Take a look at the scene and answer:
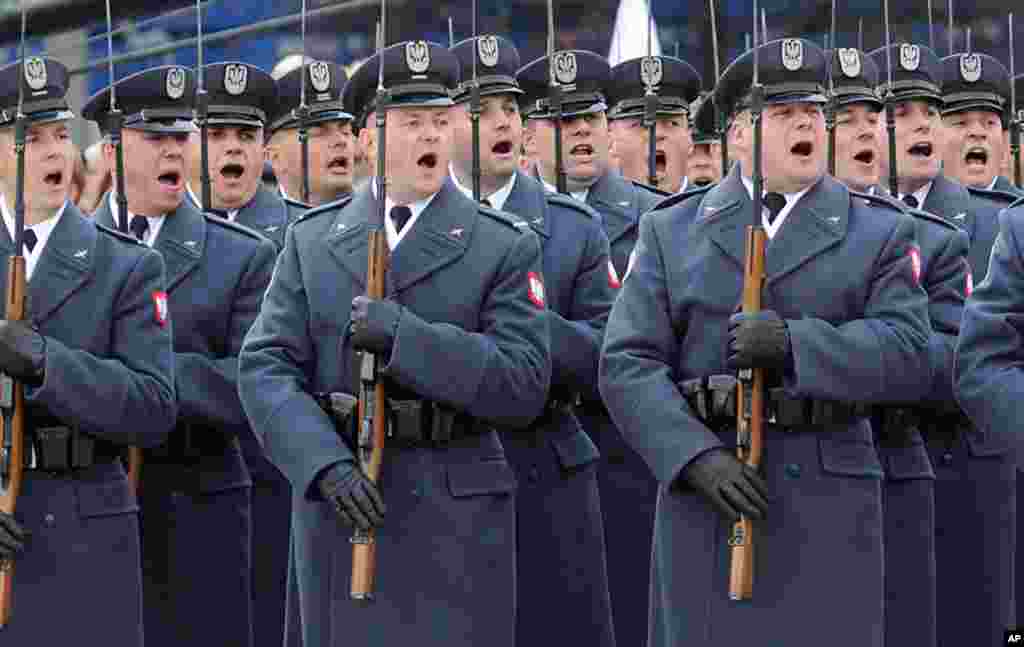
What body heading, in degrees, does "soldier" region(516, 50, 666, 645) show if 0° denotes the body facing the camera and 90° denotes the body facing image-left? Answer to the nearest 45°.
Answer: approximately 0°

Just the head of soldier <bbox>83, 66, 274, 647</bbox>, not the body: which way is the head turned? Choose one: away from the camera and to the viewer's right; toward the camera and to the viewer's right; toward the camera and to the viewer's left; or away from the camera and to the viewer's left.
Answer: toward the camera and to the viewer's right

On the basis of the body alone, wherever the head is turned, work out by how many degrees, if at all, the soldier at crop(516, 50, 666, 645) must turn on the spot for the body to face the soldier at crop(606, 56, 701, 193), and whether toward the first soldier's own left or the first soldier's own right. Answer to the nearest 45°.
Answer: approximately 180°

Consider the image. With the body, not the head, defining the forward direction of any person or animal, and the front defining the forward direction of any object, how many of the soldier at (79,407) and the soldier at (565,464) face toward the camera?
2
